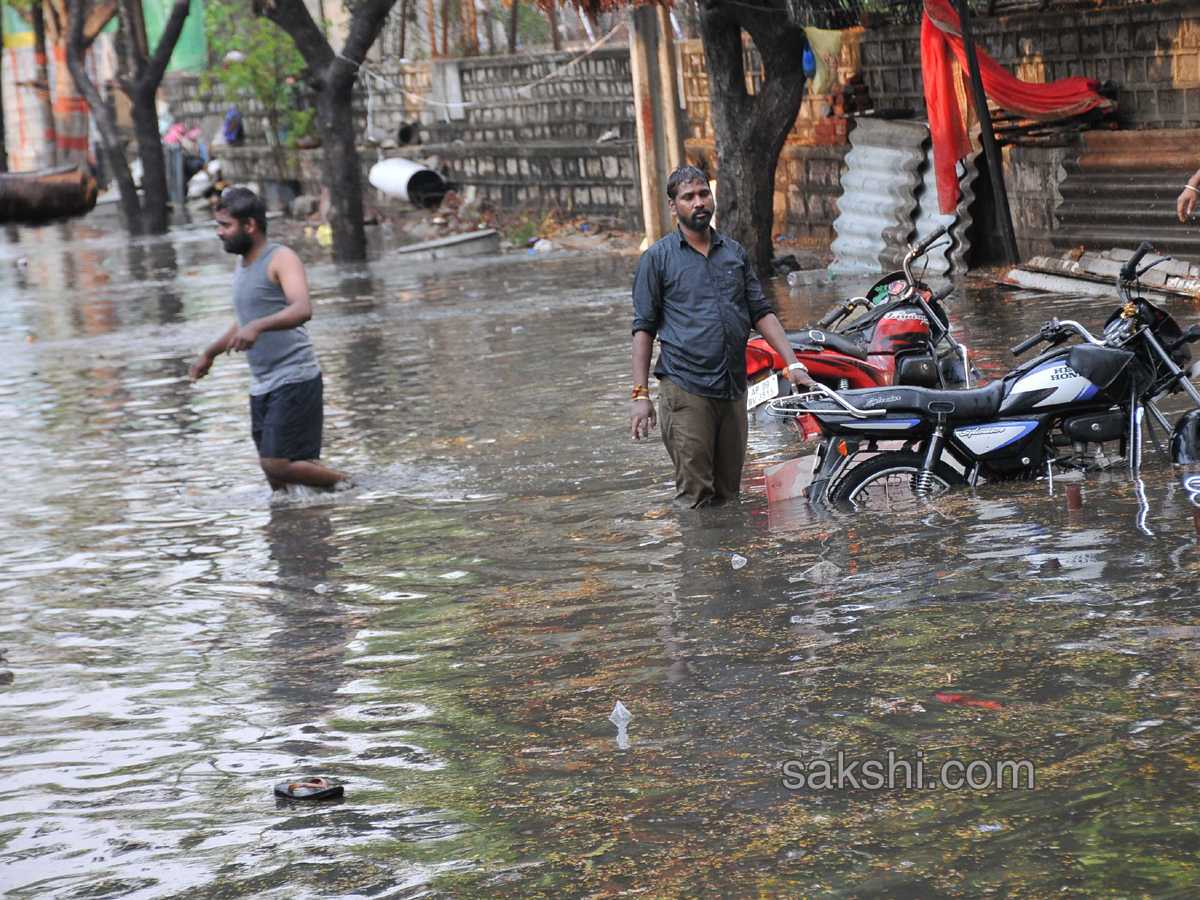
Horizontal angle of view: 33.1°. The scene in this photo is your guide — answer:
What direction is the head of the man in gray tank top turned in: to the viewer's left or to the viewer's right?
to the viewer's left

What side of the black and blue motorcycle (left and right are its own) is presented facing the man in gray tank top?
back

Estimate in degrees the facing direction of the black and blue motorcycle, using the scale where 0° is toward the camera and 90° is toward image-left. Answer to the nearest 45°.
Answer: approximately 270°

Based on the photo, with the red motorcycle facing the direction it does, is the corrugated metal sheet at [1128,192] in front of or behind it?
in front

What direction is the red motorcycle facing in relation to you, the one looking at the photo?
facing away from the viewer and to the right of the viewer

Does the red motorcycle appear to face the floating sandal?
no

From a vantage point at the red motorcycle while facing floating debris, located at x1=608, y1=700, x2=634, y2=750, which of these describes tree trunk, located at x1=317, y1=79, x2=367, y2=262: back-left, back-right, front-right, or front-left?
back-right

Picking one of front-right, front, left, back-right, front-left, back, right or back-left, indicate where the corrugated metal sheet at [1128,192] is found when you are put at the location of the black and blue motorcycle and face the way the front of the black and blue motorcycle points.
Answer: left

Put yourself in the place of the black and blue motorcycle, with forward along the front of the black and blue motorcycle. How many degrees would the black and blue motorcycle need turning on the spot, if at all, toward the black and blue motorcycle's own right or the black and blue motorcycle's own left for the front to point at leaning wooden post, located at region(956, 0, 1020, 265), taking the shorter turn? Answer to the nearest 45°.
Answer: approximately 90° to the black and blue motorcycle's own left

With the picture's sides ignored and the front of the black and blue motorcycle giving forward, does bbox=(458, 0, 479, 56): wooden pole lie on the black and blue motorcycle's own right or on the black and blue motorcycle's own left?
on the black and blue motorcycle's own left

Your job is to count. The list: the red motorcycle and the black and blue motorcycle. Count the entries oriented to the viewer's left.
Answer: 0

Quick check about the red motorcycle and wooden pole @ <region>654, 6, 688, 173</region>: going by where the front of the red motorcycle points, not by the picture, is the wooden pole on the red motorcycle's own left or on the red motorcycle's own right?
on the red motorcycle's own left

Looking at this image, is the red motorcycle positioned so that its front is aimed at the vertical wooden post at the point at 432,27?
no

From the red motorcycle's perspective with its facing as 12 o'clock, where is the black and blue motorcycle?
The black and blue motorcycle is roughly at 4 o'clock from the red motorcycle.

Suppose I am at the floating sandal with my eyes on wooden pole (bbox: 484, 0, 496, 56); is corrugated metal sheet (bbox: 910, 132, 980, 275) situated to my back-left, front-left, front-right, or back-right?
front-right

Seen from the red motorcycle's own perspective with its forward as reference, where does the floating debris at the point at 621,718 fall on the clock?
The floating debris is roughly at 5 o'clock from the red motorcycle.

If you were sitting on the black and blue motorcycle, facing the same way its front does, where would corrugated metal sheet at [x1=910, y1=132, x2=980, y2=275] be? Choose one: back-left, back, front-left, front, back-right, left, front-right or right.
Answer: left

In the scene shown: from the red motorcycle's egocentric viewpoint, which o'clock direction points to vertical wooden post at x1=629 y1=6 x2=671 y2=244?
The vertical wooden post is roughly at 10 o'clock from the red motorcycle.

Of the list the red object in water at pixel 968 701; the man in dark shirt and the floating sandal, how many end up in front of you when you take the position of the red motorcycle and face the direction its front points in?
0

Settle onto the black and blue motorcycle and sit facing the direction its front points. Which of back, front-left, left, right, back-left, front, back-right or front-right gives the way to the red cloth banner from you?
left

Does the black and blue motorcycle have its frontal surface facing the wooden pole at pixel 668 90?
no
